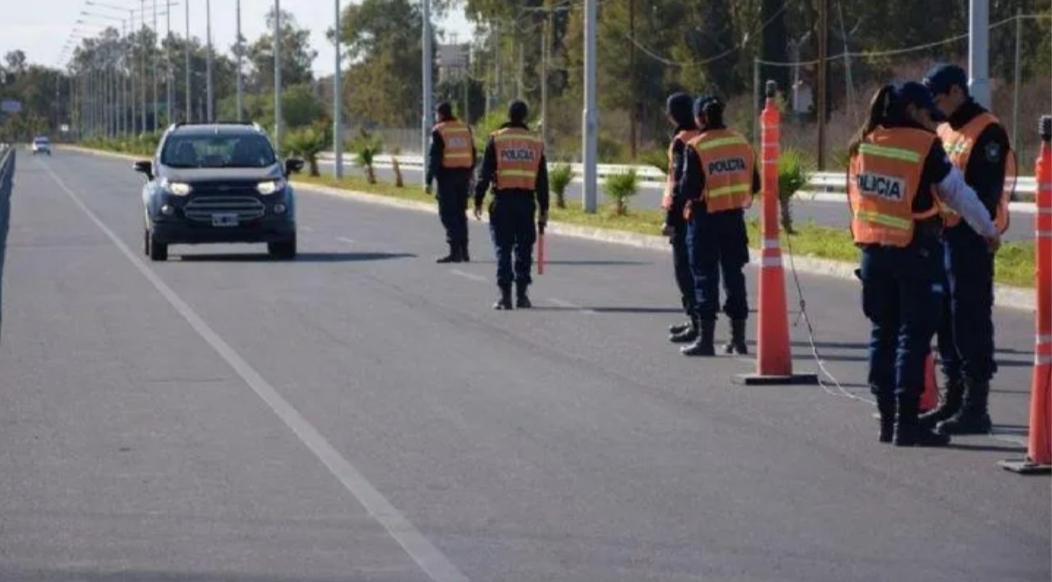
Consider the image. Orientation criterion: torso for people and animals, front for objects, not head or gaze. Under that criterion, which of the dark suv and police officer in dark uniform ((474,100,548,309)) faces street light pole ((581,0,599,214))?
the police officer in dark uniform

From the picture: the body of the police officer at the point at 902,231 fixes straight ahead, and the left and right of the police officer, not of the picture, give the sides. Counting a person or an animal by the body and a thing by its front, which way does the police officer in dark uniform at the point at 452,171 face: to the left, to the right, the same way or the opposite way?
to the left

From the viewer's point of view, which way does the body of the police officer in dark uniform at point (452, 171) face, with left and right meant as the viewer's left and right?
facing away from the viewer and to the left of the viewer

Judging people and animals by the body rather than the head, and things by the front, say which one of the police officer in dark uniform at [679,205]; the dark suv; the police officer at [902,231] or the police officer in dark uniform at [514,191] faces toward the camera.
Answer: the dark suv

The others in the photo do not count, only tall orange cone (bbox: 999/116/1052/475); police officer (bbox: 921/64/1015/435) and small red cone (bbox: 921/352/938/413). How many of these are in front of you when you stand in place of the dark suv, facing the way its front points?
3

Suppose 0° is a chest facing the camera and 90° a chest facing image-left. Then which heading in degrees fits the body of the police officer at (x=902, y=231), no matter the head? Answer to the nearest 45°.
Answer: approximately 225°

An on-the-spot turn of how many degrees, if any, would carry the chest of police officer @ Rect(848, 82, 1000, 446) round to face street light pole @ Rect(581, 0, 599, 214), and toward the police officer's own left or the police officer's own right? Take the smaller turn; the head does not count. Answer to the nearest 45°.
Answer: approximately 45° to the police officer's own left

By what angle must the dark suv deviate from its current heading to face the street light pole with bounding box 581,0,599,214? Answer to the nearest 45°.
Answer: approximately 135° to its left

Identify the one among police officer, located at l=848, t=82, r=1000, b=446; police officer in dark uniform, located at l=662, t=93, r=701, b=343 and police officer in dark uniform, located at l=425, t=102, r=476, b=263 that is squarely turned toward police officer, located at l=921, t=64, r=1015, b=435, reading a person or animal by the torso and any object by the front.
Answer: police officer, located at l=848, t=82, r=1000, b=446

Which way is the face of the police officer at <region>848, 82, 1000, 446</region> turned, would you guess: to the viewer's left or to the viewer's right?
to the viewer's right

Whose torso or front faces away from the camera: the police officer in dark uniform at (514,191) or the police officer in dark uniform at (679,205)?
the police officer in dark uniform at (514,191)

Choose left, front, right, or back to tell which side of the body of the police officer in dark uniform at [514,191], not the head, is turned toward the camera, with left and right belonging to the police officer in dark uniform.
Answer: back

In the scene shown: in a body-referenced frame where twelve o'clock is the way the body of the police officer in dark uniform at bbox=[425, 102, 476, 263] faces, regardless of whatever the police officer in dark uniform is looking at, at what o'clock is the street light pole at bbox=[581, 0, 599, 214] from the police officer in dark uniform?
The street light pole is roughly at 2 o'clock from the police officer in dark uniform.
